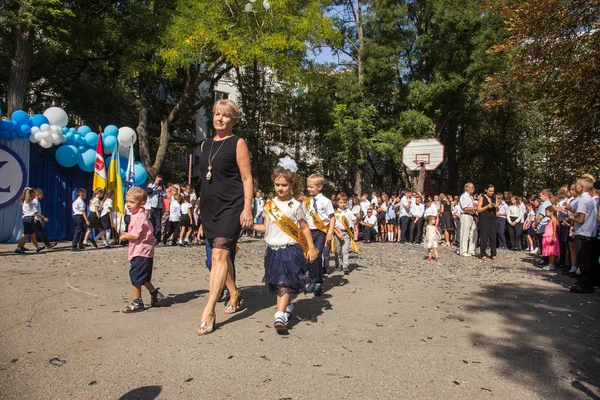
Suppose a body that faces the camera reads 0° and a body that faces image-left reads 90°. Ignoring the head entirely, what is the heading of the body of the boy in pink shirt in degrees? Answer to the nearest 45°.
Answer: approximately 90°

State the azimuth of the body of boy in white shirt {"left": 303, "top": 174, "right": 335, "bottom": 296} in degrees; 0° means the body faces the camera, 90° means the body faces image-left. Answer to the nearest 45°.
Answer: approximately 45°

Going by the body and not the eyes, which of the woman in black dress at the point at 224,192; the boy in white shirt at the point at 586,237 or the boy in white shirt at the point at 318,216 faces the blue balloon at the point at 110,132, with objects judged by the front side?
the boy in white shirt at the point at 586,237

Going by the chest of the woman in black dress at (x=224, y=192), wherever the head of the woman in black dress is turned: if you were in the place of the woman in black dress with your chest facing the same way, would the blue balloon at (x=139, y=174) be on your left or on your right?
on your right

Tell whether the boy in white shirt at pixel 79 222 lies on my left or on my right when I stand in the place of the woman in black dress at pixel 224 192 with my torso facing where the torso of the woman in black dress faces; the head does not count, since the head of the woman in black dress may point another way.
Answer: on my right

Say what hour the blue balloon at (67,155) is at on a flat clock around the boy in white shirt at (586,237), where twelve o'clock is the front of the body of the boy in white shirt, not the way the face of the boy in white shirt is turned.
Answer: The blue balloon is roughly at 12 o'clock from the boy in white shirt.

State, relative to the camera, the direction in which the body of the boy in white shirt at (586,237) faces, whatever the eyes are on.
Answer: to the viewer's left

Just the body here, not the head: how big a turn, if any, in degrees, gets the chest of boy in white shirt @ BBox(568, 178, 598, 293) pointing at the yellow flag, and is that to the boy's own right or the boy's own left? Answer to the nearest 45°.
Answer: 0° — they already face it

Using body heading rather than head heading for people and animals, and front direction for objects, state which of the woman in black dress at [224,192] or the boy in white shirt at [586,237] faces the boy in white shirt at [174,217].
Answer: the boy in white shirt at [586,237]

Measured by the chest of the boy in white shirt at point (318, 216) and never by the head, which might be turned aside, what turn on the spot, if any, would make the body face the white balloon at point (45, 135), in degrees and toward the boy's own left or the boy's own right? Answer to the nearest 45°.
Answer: approximately 90° to the boy's own right

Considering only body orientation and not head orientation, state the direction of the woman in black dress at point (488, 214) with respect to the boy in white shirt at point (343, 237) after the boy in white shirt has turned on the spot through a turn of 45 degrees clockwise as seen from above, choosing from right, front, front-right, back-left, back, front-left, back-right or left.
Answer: back

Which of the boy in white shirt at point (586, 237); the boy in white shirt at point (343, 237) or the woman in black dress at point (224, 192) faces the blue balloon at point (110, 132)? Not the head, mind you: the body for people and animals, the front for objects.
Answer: the boy in white shirt at point (586, 237)

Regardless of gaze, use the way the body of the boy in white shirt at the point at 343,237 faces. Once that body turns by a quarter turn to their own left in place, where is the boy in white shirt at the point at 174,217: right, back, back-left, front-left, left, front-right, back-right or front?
back-left

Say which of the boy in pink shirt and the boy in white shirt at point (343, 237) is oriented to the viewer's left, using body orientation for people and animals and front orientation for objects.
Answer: the boy in pink shirt

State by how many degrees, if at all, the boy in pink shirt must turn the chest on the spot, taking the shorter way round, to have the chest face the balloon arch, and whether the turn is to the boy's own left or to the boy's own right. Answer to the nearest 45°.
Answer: approximately 90° to the boy's own right

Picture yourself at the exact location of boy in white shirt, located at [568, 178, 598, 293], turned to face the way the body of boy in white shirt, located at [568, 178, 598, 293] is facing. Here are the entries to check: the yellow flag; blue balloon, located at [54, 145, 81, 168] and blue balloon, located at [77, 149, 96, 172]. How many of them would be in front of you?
3
